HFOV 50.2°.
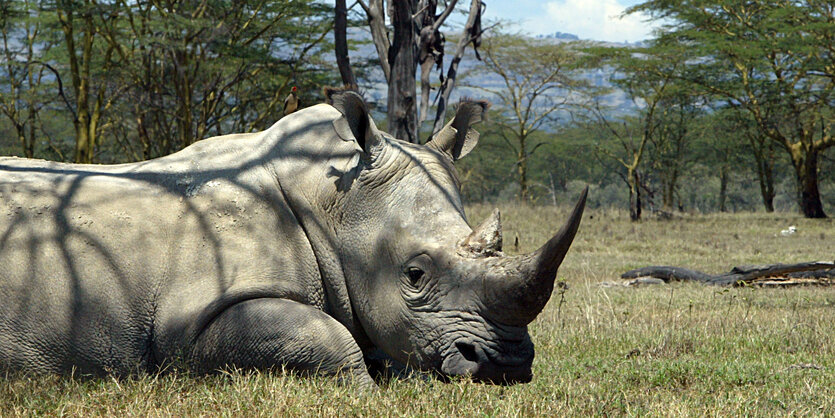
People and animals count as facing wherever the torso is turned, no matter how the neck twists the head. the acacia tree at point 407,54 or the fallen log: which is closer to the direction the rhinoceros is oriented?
the fallen log

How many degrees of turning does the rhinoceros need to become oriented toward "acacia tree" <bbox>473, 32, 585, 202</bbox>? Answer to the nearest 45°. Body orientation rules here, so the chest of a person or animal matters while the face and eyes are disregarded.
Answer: approximately 90° to its left

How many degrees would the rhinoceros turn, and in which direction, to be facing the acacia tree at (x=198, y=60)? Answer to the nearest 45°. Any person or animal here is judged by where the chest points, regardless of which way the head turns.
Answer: approximately 90° to its left

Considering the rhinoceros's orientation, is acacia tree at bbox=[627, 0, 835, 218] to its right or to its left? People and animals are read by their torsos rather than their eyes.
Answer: on its left

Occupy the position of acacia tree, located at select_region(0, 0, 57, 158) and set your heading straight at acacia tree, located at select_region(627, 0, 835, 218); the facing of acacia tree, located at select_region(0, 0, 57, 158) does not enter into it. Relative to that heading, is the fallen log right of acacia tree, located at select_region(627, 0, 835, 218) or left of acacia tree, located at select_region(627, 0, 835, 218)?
right

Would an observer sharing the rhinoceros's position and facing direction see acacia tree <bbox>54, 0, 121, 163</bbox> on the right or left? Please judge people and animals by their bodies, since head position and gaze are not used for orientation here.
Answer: on its left

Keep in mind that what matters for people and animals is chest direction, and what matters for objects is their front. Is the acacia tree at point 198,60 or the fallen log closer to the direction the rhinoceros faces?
the fallen log

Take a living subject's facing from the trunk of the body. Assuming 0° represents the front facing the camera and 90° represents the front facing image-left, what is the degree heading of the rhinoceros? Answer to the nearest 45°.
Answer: approximately 270°

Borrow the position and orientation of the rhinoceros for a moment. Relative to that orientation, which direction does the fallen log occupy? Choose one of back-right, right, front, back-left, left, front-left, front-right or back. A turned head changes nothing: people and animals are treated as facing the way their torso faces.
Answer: front-left

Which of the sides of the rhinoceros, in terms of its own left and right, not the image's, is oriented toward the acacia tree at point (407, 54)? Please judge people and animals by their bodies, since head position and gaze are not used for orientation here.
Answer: left

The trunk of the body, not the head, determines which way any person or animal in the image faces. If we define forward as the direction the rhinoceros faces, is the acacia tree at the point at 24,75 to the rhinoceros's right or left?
on its left
